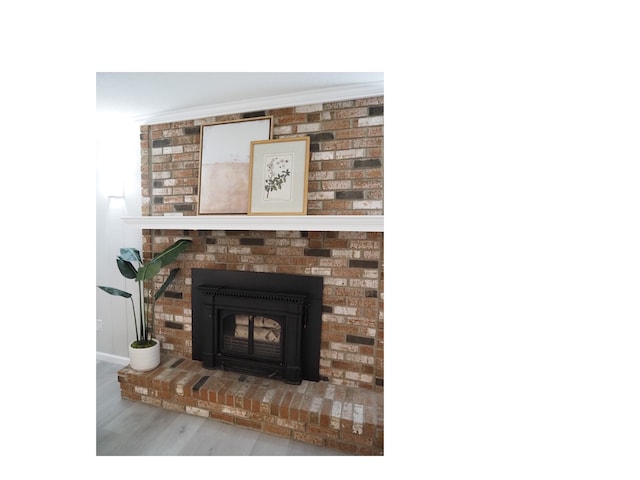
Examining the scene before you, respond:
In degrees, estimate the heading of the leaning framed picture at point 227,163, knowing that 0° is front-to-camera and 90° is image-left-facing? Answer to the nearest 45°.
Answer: approximately 45°

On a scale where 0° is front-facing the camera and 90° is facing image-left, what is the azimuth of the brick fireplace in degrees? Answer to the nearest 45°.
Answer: approximately 45°

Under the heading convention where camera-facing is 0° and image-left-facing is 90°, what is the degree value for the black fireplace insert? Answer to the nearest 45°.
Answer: approximately 45°

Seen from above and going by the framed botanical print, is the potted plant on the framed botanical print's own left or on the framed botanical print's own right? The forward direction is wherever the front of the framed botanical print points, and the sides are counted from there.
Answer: on the framed botanical print's own right

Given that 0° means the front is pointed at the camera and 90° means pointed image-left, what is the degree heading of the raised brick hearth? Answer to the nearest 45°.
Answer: approximately 45°
